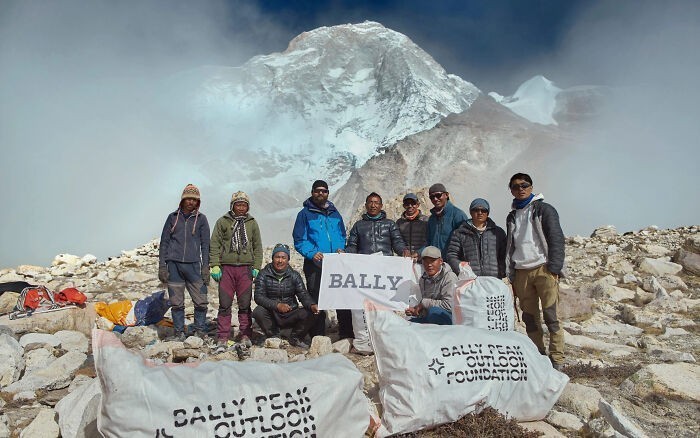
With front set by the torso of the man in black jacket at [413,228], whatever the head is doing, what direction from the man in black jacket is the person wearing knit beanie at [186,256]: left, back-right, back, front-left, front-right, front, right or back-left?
right

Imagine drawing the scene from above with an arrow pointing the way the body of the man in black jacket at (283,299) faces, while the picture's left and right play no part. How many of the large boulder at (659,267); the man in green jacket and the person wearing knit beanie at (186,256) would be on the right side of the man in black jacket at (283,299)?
2

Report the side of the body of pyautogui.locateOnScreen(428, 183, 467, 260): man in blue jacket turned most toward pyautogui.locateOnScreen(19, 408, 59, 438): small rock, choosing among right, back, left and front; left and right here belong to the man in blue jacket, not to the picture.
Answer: front

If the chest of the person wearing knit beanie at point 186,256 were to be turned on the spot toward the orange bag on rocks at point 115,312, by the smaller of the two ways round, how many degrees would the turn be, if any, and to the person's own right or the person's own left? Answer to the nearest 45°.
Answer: approximately 135° to the person's own right

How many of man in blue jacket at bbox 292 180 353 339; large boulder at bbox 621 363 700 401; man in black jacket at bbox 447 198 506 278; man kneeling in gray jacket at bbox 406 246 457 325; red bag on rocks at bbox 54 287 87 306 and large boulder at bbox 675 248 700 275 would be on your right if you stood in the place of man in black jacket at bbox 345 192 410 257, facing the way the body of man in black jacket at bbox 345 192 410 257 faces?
2

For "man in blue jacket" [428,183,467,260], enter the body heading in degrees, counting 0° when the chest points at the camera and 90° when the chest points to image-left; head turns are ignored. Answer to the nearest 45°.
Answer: approximately 45°

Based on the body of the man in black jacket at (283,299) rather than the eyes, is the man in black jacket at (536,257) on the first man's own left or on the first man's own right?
on the first man's own left

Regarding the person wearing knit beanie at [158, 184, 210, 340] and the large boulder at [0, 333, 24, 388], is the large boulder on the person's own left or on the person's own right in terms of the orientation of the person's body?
on the person's own right

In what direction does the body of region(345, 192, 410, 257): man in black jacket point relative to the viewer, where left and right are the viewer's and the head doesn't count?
facing the viewer

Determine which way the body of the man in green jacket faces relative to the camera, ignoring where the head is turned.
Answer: toward the camera

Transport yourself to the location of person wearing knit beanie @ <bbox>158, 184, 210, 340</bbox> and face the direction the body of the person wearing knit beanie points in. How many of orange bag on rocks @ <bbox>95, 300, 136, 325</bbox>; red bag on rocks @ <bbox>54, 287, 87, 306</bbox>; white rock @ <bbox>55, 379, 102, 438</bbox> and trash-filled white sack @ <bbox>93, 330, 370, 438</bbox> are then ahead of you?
2

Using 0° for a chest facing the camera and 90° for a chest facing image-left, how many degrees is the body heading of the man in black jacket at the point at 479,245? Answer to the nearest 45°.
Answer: approximately 0°
